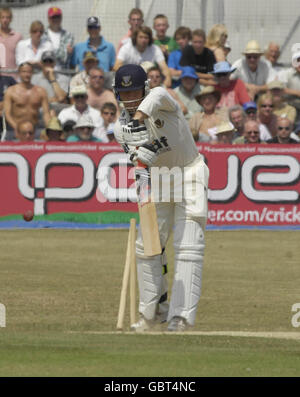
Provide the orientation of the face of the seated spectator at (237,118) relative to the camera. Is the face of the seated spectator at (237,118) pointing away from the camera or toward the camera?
toward the camera

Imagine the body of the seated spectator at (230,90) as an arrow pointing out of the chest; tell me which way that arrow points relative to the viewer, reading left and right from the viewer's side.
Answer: facing the viewer and to the left of the viewer

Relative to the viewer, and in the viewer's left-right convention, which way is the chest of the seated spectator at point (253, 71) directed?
facing the viewer

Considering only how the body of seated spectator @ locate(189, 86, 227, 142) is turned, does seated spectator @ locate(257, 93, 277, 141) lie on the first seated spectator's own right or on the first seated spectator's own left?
on the first seated spectator's own left

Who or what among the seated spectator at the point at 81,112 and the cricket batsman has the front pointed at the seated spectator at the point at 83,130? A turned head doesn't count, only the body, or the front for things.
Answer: the seated spectator at the point at 81,112

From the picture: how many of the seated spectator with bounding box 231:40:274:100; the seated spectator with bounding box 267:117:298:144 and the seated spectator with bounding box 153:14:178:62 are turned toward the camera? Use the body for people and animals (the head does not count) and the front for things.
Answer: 3

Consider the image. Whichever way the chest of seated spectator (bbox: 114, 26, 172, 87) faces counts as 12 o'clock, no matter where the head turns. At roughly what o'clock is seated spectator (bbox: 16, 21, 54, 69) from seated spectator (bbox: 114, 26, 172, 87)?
seated spectator (bbox: 16, 21, 54, 69) is roughly at 3 o'clock from seated spectator (bbox: 114, 26, 172, 87).

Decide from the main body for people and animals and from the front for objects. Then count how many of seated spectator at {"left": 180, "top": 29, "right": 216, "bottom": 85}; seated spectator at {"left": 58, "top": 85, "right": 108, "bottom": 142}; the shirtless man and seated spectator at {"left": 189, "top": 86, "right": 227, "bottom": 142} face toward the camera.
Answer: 4

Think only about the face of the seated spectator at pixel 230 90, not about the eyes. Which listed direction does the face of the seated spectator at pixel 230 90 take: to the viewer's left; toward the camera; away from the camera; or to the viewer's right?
toward the camera

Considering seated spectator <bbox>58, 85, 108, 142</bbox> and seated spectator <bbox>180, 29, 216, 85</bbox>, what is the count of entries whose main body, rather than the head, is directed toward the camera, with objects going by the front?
2

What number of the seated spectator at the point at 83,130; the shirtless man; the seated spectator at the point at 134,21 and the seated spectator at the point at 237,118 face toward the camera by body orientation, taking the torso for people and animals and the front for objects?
4

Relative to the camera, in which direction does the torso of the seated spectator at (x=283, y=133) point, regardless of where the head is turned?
toward the camera

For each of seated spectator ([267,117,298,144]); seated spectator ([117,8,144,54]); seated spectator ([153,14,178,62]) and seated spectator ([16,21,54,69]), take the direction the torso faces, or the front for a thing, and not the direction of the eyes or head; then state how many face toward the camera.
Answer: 4

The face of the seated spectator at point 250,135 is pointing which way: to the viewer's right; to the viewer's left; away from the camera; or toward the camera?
toward the camera

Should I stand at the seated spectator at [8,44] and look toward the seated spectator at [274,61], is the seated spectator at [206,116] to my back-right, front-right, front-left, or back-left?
front-right

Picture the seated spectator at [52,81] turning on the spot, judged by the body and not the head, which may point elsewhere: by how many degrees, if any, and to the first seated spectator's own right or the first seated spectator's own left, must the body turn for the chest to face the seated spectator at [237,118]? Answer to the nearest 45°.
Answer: approximately 90° to the first seated spectator's own left

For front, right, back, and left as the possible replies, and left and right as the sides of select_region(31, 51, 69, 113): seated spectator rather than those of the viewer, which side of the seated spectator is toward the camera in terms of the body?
front
